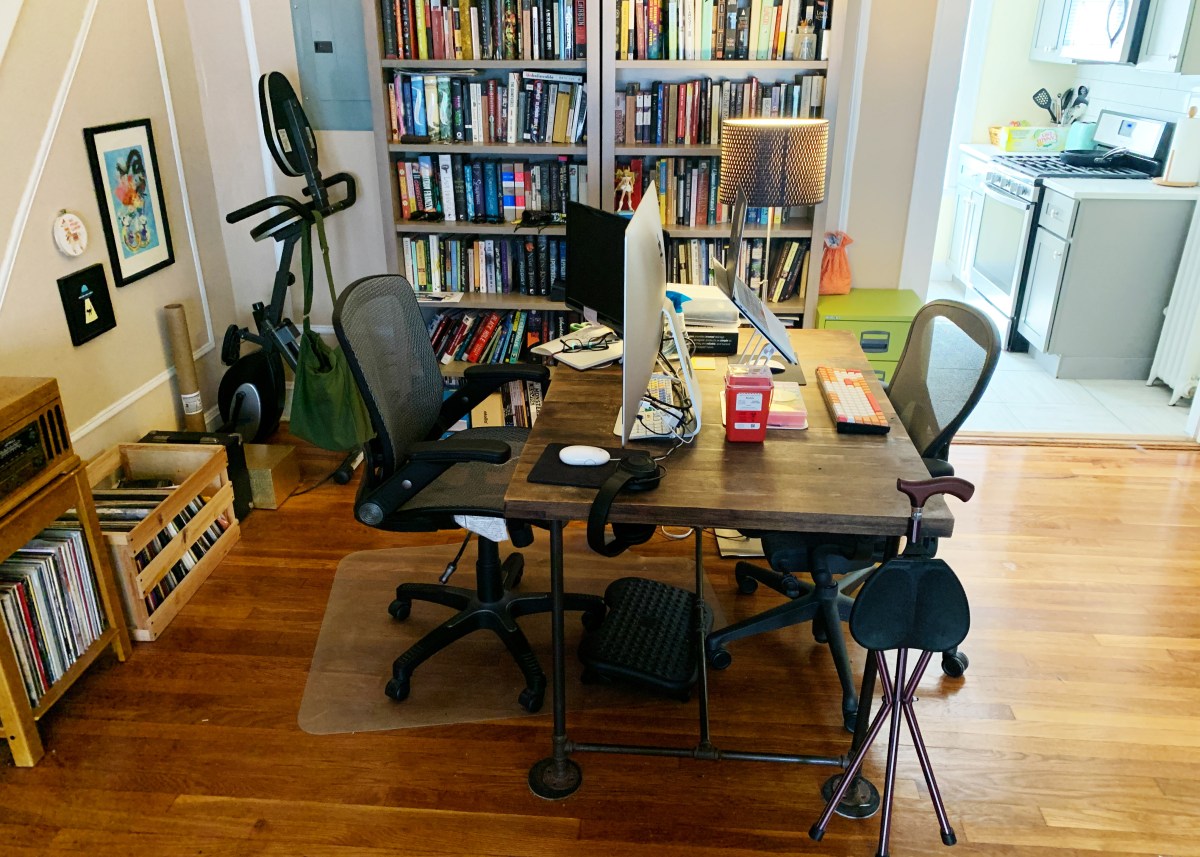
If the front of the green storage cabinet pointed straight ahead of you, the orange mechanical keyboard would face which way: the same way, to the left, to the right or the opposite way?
to the left

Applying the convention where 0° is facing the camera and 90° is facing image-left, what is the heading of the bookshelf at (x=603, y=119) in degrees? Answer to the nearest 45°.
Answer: approximately 0°

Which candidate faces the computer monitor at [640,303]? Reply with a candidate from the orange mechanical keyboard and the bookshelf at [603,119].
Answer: the bookshelf

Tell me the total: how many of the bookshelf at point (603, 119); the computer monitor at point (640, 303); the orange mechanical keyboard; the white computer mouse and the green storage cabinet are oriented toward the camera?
2

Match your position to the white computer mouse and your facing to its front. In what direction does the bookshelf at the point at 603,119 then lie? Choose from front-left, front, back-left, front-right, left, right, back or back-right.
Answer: left

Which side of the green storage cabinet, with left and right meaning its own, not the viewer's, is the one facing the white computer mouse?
front

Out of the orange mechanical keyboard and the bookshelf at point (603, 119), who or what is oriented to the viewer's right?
the orange mechanical keyboard

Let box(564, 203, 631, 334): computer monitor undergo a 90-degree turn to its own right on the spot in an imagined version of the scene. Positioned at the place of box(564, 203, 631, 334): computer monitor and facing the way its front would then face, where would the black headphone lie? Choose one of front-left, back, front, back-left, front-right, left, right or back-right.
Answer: back-left

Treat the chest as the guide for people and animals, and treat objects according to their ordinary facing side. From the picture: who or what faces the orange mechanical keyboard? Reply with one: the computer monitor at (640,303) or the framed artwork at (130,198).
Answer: the framed artwork

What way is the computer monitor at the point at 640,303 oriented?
to the viewer's left

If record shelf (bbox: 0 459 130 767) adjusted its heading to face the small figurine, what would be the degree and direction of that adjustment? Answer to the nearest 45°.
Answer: approximately 45° to its left

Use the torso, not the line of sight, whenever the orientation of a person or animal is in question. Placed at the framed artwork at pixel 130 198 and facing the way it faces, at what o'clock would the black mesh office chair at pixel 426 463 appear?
The black mesh office chair is roughly at 1 o'clock from the framed artwork.

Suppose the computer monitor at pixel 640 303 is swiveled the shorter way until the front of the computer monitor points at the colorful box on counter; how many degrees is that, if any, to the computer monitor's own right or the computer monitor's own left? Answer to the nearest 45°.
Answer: approximately 135° to the computer monitor's own right

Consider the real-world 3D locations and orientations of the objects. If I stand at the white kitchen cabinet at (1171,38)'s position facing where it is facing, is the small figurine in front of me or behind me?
in front

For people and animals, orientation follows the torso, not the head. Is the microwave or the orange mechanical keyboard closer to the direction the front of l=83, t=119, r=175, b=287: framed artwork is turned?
the orange mechanical keyboard

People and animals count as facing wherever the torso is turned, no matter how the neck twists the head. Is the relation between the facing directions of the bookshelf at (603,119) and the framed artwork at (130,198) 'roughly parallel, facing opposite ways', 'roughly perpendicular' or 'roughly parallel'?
roughly perpendicular
